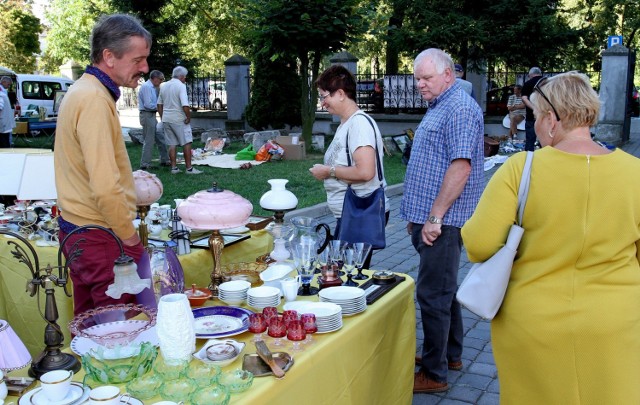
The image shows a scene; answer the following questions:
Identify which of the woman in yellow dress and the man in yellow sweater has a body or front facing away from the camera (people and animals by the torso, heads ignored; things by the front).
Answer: the woman in yellow dress

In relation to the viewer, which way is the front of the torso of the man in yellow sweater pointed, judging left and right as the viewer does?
facing to the right of the viewer

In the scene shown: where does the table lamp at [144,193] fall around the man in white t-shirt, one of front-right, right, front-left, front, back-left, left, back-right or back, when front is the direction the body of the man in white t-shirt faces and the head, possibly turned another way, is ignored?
back-right

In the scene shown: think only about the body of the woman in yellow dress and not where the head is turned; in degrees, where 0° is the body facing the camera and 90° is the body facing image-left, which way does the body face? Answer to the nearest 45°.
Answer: approximately 180°

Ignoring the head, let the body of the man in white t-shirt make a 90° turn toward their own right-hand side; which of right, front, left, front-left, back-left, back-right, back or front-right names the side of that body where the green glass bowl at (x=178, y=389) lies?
front-right

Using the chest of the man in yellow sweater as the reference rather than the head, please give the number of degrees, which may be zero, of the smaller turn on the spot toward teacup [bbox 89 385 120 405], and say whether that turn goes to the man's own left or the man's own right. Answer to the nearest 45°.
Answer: approximately 90° to the man's own right

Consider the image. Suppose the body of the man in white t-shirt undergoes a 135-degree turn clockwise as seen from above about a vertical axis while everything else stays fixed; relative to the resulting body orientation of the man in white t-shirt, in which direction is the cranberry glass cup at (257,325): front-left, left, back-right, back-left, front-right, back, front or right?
front

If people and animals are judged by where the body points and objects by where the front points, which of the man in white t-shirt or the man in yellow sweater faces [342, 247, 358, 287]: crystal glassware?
the man in yellow sweater

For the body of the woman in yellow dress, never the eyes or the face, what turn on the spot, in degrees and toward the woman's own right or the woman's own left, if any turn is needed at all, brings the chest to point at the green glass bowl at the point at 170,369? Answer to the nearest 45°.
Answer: approximately 135° to the woman's own left

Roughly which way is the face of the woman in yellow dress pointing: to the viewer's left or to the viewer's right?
to the viewer's left

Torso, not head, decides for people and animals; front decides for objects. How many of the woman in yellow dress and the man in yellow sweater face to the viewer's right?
1

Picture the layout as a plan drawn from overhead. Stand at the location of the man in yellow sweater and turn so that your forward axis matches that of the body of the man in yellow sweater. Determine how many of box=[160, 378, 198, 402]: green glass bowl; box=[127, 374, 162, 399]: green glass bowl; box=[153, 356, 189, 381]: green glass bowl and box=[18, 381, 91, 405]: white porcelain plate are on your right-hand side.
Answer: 4

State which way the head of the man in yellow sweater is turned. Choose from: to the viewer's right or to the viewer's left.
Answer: to the viewer's right

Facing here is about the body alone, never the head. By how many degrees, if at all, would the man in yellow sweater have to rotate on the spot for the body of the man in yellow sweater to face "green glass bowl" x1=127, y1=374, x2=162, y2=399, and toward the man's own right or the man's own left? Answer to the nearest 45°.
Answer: approximately 90° to the man's own right

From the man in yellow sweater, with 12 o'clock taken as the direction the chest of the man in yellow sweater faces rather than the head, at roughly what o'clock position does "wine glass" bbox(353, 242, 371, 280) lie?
The wine glass is roughly at 12 o'clock from the man in yellow sweater.

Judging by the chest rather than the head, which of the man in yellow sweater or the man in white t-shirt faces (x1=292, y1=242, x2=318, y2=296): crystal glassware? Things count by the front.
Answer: the man in yellow sweater

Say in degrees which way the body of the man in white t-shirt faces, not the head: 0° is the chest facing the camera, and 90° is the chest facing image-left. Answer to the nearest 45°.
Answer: approximately 225°
